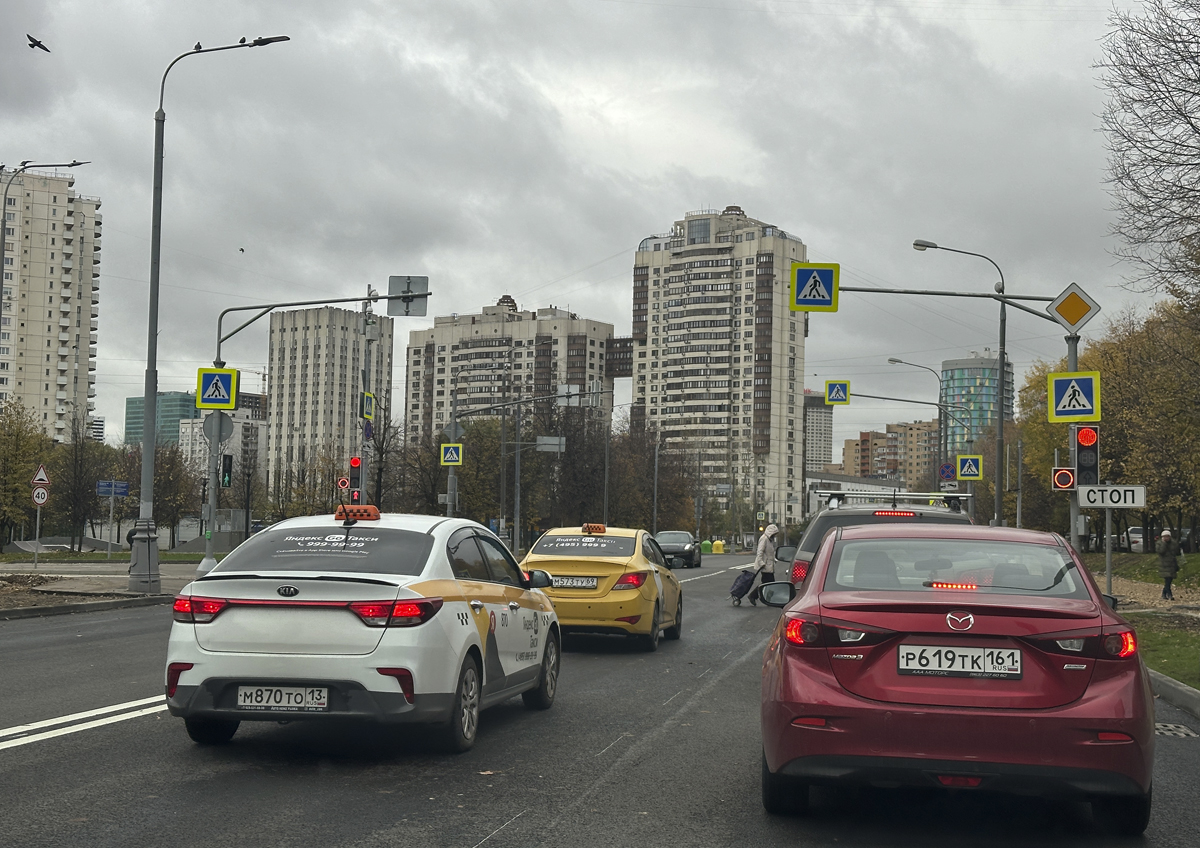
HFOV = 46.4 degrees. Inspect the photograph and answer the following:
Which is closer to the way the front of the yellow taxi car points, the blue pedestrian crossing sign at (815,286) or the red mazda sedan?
the blue pedestrian crossing sign

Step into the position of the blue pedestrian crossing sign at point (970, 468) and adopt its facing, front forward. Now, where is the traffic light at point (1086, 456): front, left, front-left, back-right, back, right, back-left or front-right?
front

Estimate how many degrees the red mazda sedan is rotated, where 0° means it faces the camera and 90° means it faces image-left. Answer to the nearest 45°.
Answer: approximately 180°

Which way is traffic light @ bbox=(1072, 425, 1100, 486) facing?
toward the camera

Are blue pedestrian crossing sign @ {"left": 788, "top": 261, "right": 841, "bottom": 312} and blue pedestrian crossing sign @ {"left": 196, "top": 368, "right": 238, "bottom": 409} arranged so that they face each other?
no

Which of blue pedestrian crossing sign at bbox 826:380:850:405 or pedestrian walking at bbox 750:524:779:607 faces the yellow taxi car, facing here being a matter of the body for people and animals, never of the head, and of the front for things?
the blue pedestrian crossing sign

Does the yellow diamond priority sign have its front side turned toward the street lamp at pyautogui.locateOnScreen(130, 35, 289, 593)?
no

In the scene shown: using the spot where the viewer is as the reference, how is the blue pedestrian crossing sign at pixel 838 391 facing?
facing the viewer

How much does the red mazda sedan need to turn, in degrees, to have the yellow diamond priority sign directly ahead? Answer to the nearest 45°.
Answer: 0° — it already faces it

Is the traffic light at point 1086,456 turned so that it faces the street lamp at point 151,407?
no

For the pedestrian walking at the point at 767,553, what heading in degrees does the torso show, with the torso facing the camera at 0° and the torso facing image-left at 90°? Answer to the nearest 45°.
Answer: approximately 270°

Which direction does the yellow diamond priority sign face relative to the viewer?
toward the camera

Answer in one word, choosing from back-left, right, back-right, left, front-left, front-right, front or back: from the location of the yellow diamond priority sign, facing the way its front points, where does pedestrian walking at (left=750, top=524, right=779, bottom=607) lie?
back-right

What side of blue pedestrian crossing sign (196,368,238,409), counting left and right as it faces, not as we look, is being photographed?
front
